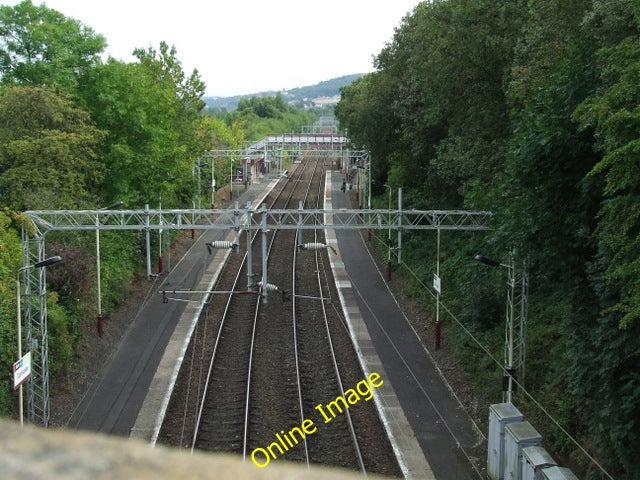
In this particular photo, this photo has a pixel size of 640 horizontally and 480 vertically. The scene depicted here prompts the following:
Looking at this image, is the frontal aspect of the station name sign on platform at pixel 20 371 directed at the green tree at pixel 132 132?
no

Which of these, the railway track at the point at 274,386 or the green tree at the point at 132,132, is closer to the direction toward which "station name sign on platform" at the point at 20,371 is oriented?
the railway track

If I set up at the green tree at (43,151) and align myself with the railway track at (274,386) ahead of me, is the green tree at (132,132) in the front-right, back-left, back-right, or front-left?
back-left

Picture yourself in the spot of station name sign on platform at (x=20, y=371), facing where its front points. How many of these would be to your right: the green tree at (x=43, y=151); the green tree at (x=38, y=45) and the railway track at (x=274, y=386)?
0

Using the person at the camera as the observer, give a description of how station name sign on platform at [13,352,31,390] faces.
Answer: facing the viewer and to the right of the viewer

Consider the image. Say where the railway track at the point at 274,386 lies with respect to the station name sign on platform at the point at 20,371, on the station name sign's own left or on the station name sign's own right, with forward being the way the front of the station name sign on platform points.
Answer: on the station name sign's own left

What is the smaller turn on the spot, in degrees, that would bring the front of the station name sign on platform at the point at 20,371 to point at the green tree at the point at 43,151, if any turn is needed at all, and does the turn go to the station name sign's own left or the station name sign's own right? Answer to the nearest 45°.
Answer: approximately 135° to the station name sign's own left

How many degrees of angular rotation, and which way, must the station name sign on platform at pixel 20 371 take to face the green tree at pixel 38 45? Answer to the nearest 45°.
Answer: approximately 135° to its left

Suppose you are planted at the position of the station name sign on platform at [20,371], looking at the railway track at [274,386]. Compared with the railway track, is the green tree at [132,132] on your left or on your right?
left
